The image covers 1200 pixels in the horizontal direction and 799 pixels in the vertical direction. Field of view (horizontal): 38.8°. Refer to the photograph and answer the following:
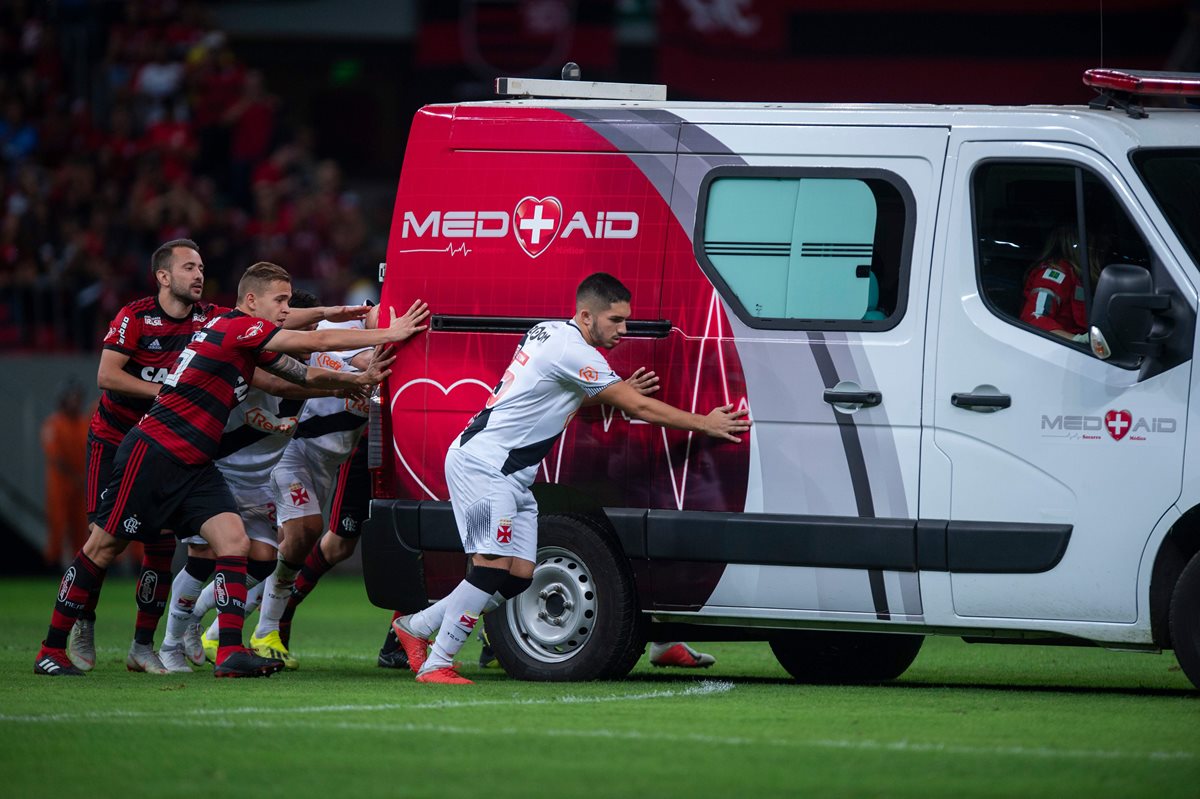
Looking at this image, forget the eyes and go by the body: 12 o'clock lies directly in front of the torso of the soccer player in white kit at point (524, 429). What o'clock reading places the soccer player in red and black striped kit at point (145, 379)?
The soccer player in red and black striped kit is roughly at 7 o'clock from the soccer player in white kit.

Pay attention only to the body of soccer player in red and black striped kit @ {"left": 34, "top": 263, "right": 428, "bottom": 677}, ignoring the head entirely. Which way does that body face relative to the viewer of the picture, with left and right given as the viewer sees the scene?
facing to the right of the viewer

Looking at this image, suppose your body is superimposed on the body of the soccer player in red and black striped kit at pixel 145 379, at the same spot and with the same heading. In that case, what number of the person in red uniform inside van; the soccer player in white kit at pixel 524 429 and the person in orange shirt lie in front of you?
2

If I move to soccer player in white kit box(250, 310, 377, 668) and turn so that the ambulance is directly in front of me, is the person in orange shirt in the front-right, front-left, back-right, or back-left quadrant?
back-left

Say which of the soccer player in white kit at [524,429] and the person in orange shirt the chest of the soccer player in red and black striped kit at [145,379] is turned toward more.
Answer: the soccer player in white kit

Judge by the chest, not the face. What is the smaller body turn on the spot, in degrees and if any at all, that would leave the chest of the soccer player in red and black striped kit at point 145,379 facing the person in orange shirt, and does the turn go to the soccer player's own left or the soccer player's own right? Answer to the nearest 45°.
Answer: approximately 135° to the soccer player's own left

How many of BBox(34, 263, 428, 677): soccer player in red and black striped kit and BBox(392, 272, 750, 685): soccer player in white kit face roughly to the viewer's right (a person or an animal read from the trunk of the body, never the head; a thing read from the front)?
2

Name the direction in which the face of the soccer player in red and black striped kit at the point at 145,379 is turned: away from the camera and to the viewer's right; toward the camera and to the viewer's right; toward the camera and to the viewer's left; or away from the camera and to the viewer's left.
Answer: toward the camera and to the viewer's right

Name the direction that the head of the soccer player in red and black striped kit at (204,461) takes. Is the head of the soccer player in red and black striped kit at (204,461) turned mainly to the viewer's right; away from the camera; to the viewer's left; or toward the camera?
to the viewer's right

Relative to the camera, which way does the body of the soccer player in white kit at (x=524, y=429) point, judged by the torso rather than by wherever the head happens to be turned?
to the viewer's right

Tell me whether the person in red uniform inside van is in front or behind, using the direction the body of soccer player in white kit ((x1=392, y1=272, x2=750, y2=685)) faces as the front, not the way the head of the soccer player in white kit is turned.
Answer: in front

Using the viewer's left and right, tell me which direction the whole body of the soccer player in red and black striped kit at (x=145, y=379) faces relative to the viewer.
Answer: facing the viewer and to the right of the viewer

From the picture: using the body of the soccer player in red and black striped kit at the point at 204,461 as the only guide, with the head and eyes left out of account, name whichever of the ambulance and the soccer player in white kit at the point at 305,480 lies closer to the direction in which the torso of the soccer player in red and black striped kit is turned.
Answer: the ambulance
